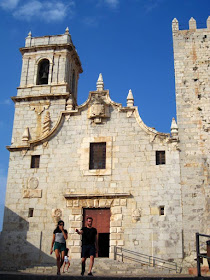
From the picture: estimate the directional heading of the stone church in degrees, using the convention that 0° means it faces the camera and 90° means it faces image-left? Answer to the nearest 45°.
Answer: approximately 0°
